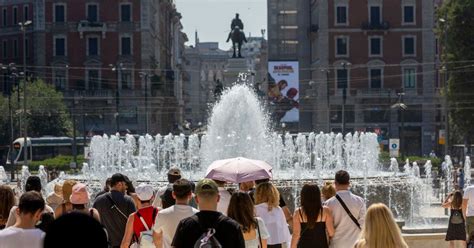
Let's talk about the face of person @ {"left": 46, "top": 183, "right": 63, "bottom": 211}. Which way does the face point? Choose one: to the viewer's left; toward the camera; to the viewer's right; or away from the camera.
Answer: away from the camera

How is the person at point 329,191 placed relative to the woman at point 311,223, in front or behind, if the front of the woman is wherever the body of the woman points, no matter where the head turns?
in front

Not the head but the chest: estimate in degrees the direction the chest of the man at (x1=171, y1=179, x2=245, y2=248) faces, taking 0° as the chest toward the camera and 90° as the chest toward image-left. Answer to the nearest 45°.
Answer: approximately 180°

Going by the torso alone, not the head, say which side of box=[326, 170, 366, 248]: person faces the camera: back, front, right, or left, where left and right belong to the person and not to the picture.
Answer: back

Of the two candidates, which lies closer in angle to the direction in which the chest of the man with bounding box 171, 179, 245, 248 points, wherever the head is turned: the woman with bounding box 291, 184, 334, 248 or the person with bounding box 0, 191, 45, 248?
the woman

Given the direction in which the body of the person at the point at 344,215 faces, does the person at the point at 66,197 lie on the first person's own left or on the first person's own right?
on the first person's own left

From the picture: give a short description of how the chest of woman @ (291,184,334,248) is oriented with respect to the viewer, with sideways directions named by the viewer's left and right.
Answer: facing away from the viewer

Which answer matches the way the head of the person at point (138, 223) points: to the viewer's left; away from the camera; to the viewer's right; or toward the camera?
away from the camera

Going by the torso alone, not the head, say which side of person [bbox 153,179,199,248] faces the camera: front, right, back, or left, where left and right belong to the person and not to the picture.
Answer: back

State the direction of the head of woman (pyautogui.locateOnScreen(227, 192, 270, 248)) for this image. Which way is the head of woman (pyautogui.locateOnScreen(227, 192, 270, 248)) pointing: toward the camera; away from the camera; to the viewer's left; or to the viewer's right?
away from the camera

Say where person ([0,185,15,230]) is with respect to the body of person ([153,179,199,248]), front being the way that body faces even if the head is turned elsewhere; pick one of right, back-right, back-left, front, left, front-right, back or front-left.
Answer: left
